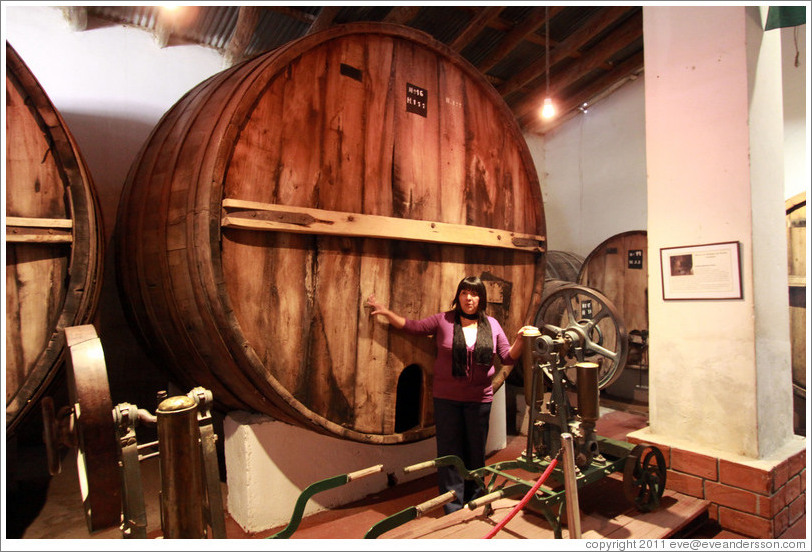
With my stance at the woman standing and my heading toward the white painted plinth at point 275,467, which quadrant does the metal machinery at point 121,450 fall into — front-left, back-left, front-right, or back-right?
front-left

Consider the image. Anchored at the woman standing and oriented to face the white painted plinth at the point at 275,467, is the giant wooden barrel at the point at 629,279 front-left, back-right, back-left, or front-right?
back-right

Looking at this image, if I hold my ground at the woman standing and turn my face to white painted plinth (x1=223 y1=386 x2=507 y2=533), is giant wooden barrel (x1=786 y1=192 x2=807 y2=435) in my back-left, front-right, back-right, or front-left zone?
back-right

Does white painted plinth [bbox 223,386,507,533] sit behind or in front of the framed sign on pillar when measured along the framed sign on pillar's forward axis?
in front

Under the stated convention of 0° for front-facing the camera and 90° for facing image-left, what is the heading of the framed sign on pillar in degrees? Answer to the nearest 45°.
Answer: approximately 45°

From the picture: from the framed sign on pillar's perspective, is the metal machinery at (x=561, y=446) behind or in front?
in front

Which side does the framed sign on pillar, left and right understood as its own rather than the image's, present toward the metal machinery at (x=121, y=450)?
front

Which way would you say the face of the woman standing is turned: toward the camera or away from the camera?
toward the camera
